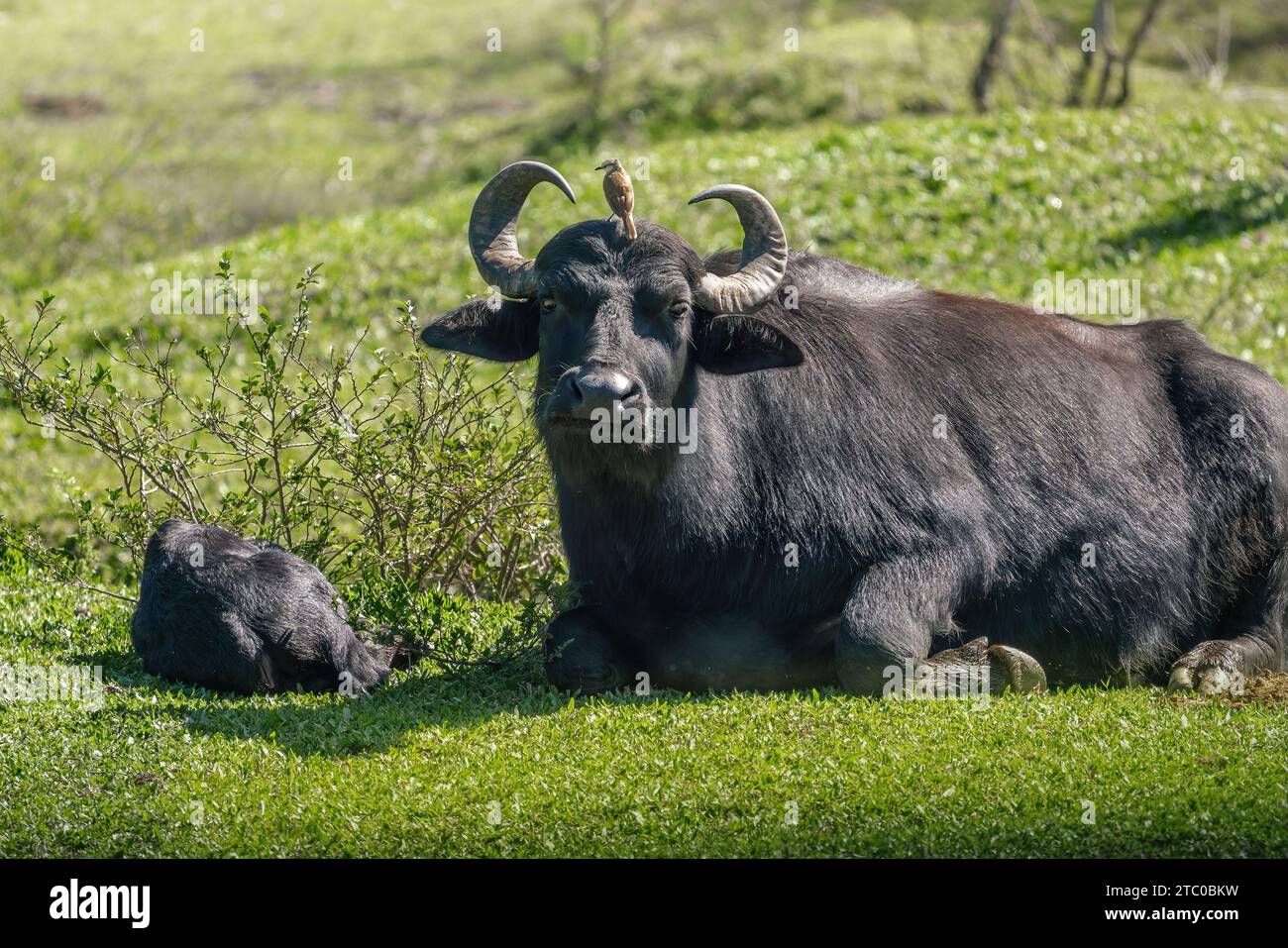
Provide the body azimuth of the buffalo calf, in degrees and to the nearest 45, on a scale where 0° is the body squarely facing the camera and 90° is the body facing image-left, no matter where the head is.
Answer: approximately 270°

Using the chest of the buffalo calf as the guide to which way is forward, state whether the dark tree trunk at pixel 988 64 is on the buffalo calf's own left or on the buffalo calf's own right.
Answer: on the buffalo calf's own left

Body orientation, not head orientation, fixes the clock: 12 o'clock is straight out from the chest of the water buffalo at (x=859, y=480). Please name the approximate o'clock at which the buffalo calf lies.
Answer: The buffalo calf is roughly at 1 o'clock from the water buffalo.

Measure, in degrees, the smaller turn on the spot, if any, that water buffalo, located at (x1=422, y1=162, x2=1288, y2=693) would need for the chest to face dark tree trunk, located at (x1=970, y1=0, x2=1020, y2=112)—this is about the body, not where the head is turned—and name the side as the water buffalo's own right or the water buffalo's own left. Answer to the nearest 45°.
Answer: approximately 135° to the water buffalo's own right

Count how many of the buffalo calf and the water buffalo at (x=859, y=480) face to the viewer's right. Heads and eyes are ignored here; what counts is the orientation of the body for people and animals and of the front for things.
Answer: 1

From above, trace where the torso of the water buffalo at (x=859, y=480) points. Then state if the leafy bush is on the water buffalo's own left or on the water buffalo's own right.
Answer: on the water buffalo's own right

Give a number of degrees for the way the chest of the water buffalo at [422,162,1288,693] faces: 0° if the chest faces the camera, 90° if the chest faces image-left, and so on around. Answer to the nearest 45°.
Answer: approximately 45°

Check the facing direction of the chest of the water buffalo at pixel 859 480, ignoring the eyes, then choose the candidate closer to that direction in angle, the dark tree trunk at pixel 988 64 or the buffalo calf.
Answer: the buffalo calf
